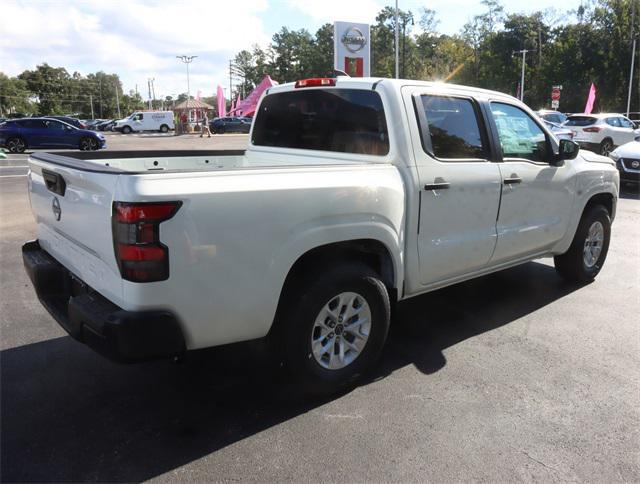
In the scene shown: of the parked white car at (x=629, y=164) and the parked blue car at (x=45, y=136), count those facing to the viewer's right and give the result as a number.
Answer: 1

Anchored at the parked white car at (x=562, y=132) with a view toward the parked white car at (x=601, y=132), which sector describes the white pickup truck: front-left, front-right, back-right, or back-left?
back-right

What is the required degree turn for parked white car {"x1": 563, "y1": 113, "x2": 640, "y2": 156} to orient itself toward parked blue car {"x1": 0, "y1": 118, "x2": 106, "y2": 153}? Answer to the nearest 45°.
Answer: approximately 135° to its left

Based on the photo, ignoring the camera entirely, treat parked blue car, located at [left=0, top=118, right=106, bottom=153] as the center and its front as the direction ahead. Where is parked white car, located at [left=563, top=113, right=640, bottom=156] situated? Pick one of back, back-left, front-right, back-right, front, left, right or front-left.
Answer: front-right

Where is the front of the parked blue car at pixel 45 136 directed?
to the viewer's right

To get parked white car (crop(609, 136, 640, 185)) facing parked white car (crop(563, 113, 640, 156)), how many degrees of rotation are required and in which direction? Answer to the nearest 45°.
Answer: approximately 135° to its right

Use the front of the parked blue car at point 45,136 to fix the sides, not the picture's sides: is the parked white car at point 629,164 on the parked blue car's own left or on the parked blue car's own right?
on the parked blue car's own right

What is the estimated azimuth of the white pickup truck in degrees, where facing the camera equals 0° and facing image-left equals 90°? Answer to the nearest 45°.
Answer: approximately 225°

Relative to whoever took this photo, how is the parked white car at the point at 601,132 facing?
facing away from the viewer and to the right of the viewer
